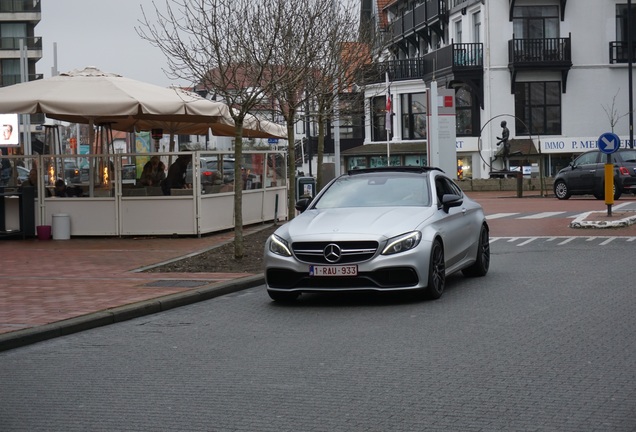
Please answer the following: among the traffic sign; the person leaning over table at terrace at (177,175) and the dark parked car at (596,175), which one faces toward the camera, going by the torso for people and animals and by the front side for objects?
the traffic sign

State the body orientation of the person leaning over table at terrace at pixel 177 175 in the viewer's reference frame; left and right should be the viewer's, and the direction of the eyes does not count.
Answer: facing to the left of the viewer

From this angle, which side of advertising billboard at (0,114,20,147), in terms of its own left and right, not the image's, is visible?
front

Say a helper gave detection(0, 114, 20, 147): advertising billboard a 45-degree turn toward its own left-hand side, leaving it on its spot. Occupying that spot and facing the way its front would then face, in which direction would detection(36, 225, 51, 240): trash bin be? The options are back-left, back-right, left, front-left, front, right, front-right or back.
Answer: front-right

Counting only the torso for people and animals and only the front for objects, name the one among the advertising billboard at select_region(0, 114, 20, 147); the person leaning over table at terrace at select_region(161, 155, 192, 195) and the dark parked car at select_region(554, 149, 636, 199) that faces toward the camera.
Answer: the advertising billboard

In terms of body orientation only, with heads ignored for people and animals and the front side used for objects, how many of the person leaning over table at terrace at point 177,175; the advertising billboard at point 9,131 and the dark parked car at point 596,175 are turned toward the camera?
1

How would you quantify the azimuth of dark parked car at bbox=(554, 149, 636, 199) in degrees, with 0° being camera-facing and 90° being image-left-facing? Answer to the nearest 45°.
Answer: approximately 135°
